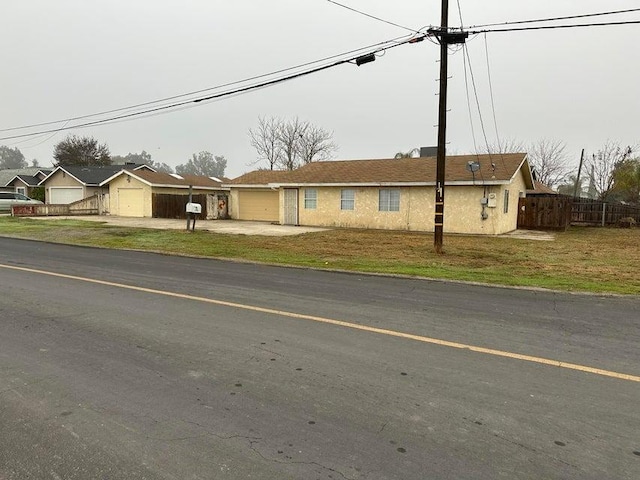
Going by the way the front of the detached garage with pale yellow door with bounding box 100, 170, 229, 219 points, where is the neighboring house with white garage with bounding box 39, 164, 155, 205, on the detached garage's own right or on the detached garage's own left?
on the detached garage's own right

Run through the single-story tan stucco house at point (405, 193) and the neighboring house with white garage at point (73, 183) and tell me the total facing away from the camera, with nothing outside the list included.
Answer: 0

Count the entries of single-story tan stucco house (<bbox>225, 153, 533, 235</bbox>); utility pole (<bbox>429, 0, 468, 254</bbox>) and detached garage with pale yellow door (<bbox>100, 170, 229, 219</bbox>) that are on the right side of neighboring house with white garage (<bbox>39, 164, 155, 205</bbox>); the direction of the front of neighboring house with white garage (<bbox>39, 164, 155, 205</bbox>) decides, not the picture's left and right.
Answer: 0

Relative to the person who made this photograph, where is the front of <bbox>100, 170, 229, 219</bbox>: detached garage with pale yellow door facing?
facing the viewer and to the left of the viewer

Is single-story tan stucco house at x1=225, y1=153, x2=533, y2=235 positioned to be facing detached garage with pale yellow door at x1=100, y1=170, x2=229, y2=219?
no

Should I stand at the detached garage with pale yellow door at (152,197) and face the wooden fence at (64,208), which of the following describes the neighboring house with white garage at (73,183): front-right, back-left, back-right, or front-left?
front-right

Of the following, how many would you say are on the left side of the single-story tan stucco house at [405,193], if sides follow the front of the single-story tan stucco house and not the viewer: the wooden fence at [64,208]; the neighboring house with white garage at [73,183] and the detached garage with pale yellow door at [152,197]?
0

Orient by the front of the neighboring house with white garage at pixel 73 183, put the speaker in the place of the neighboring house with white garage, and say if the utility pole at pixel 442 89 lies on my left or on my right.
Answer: on my left

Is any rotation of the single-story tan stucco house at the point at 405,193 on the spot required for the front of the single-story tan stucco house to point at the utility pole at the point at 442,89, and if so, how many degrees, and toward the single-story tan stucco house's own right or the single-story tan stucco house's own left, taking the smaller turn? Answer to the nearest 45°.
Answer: approximately 45° to the single-story tan stucco house's own left

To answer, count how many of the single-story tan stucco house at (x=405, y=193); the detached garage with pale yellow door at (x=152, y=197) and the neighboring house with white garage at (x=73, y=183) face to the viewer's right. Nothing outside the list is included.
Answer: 0

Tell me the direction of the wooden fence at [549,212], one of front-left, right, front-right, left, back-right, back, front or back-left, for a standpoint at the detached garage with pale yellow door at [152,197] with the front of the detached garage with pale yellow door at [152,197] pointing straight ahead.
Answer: left

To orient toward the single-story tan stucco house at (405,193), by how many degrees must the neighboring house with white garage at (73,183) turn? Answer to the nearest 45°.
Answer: approximately 90° to its left

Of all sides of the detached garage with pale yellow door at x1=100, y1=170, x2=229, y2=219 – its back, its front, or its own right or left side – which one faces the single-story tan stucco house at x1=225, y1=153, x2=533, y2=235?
left

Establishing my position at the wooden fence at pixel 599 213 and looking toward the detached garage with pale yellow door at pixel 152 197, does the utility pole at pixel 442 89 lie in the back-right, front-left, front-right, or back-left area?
front-left

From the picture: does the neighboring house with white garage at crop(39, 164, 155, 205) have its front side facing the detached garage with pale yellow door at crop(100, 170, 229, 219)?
no

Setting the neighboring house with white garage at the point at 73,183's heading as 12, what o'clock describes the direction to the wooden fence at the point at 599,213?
The wooden fence is roughly at 9 o'clock from the neighboring house with white garage.

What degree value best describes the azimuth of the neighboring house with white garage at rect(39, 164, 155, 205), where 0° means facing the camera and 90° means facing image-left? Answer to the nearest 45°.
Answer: approximately 45°

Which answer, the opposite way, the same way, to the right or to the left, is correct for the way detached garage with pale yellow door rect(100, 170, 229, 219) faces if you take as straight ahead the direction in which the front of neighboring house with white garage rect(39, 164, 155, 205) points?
the same way

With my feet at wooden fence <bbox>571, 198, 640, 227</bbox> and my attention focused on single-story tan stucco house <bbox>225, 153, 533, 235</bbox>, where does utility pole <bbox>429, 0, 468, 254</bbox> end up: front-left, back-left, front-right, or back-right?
front-left
